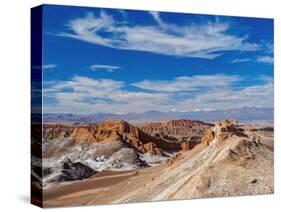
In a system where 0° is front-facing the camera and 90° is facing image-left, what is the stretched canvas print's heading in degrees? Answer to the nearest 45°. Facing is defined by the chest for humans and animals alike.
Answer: approximately 315°
